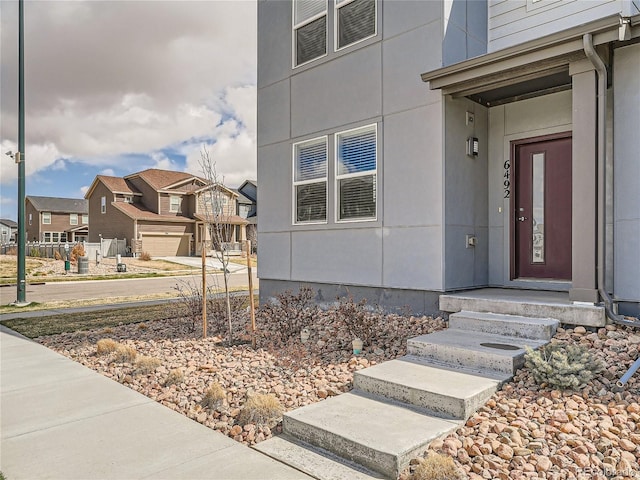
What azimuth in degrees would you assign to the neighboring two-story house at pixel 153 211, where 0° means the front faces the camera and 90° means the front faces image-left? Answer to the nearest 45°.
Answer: approximately 315°

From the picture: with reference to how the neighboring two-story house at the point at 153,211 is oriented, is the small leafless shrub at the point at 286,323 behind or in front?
in front

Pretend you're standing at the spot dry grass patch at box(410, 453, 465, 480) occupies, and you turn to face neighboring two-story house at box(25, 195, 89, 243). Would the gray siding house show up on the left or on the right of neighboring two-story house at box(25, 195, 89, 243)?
right

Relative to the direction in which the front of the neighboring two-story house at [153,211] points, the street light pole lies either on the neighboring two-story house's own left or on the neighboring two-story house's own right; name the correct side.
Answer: on the neighboring two-story house's own right

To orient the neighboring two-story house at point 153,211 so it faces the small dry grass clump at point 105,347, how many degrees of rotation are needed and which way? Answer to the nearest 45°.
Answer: approximately 45° to its right

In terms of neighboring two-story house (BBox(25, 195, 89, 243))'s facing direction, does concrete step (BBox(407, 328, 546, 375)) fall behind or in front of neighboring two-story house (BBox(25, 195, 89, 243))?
in front

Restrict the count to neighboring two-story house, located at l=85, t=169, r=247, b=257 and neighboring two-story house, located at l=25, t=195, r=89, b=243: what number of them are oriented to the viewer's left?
0

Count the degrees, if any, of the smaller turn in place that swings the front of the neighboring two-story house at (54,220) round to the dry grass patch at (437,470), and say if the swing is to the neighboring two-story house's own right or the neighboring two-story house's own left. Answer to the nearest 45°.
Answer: approximately 45° to the neighboring two-story house's own right

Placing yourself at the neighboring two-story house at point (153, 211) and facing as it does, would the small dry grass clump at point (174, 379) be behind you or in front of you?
in front

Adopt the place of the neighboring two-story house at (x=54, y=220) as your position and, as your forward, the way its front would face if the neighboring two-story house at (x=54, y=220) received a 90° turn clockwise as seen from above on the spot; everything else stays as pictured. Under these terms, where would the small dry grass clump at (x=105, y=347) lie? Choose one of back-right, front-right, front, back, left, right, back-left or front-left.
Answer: front-left
